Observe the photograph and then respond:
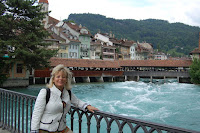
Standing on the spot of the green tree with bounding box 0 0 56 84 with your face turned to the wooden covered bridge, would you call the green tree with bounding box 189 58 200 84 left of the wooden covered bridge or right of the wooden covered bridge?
right

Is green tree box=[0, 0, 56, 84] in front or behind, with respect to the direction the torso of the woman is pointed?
behind

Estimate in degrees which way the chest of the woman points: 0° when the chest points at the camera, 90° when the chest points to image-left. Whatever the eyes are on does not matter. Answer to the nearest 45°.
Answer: approximately 315°

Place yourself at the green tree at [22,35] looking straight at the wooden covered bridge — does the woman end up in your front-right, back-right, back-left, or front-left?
back-right

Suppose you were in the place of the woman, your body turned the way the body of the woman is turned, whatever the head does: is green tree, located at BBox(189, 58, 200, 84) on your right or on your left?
on your left

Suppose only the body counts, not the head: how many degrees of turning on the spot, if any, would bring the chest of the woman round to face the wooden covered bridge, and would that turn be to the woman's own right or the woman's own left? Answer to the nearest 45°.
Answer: approximately 135° to the woman's own left

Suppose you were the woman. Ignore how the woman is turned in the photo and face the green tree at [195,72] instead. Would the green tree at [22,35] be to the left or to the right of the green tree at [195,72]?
left
